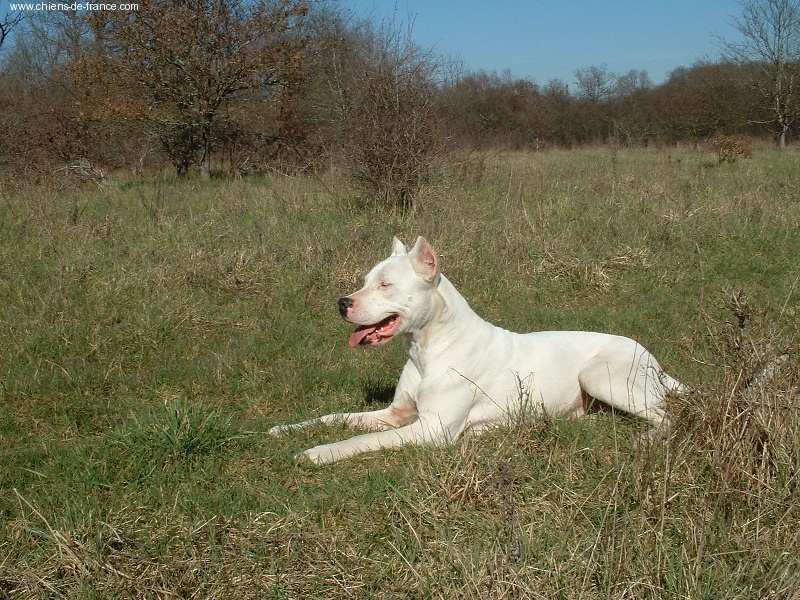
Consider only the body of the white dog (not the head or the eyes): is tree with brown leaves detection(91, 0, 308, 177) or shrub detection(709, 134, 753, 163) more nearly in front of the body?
the tree with brown leaves

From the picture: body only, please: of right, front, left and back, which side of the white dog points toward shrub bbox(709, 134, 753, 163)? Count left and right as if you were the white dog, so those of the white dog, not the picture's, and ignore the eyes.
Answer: right

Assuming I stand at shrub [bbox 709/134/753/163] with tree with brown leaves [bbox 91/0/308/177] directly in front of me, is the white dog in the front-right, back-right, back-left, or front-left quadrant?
front-left

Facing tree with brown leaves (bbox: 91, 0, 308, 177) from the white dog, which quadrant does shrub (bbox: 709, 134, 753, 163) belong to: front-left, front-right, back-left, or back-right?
front-right

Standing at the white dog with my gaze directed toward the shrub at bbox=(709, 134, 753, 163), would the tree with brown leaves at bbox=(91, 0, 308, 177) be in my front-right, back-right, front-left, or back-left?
front-left

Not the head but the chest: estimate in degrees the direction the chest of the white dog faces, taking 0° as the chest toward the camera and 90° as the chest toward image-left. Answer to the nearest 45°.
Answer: approximately 90°

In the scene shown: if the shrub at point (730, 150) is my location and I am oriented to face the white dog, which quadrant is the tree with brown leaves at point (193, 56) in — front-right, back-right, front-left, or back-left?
front-right

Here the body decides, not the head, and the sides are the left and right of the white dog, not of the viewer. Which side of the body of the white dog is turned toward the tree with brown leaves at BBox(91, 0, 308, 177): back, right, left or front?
right
